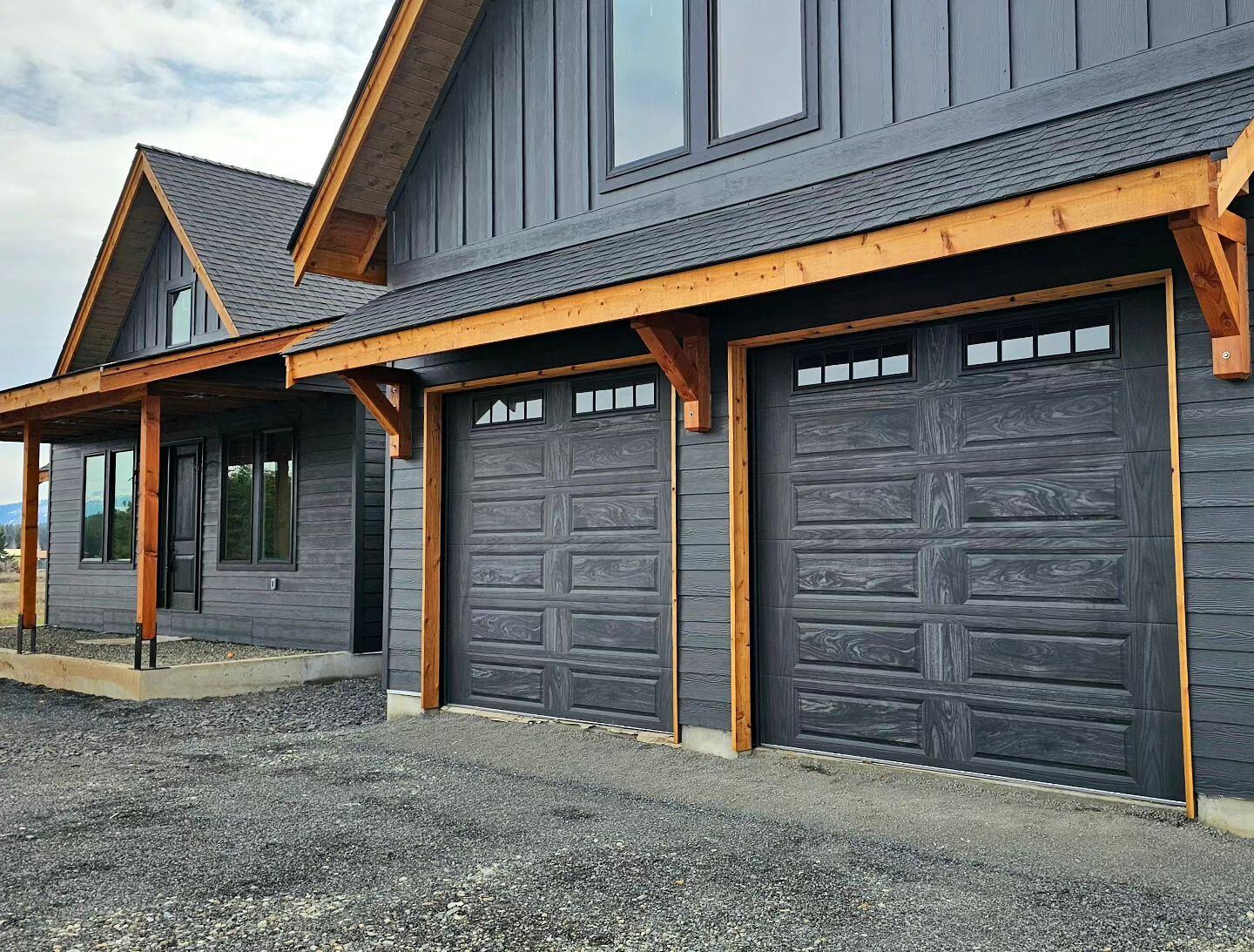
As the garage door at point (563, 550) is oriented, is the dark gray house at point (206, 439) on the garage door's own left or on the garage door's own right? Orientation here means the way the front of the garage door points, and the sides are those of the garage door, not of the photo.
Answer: on the garage door's own right

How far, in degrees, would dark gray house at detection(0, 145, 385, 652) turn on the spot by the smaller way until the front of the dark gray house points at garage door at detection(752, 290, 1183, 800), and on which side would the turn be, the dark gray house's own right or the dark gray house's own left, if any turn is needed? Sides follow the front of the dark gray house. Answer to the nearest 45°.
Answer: approximately 45° to the dark gray house's own left

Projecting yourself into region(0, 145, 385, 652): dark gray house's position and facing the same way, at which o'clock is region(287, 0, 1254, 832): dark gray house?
region(287, 0, 1254, 832): dark gray house is roughly at 10 o'clock from region(0, 145, 385, 652): dark gray house.

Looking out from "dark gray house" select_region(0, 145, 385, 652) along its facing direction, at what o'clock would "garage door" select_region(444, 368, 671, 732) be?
The garage door is roughly at 10 o'clock from the dark gray house.

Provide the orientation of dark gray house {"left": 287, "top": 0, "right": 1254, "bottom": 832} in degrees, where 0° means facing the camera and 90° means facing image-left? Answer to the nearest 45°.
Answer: approximately 45°

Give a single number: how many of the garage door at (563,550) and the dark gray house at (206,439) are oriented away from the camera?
0

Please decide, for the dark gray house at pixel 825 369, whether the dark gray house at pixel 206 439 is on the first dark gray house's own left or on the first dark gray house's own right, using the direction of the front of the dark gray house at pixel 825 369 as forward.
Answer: on the first dark gray house's own right

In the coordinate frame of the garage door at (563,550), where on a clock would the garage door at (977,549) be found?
the garage door at (977,549) is roughly at 9 o'clock from the garage door at (563,550).

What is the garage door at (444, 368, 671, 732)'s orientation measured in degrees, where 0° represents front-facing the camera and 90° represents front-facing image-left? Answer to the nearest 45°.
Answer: approximately 45°
